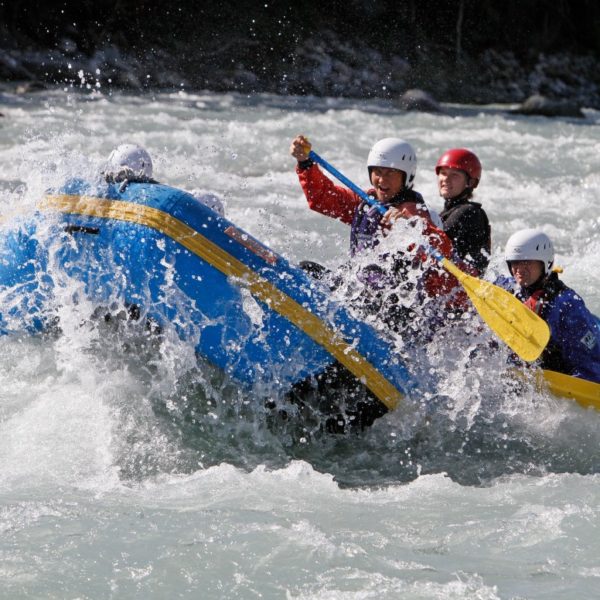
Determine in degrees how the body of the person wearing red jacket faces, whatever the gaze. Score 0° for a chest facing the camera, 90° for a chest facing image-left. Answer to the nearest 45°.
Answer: approximately 45°

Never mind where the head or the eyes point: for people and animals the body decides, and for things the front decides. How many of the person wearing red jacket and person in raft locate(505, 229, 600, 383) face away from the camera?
0

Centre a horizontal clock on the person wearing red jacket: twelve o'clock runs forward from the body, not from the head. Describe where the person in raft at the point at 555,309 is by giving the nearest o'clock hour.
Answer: The person in raft is roughly at 8 o'clock from the person wearing red jacket.

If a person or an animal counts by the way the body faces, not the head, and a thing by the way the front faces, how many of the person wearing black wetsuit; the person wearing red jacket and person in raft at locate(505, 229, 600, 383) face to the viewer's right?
0

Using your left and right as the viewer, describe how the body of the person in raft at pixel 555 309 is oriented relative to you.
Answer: facing the viewer and to the left of the viewer

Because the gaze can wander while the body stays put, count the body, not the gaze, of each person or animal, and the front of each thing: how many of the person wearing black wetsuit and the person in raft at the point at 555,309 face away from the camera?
0

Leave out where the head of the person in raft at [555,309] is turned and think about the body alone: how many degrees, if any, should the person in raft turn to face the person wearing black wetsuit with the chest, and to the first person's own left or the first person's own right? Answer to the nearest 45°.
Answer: approximately 90° to the first person's own right

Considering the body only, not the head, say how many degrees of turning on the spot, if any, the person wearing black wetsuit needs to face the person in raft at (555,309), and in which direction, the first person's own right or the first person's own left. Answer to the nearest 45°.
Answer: approximately 90° to the first person's own left

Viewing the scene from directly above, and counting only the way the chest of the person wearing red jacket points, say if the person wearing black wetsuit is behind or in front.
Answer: behind

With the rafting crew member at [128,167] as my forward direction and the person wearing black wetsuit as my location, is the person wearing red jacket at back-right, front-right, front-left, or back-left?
front-left

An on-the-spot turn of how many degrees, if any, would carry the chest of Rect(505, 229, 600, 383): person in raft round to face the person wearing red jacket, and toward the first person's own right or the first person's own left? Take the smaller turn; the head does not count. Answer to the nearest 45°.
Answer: approximately 45° to the first person's own right
